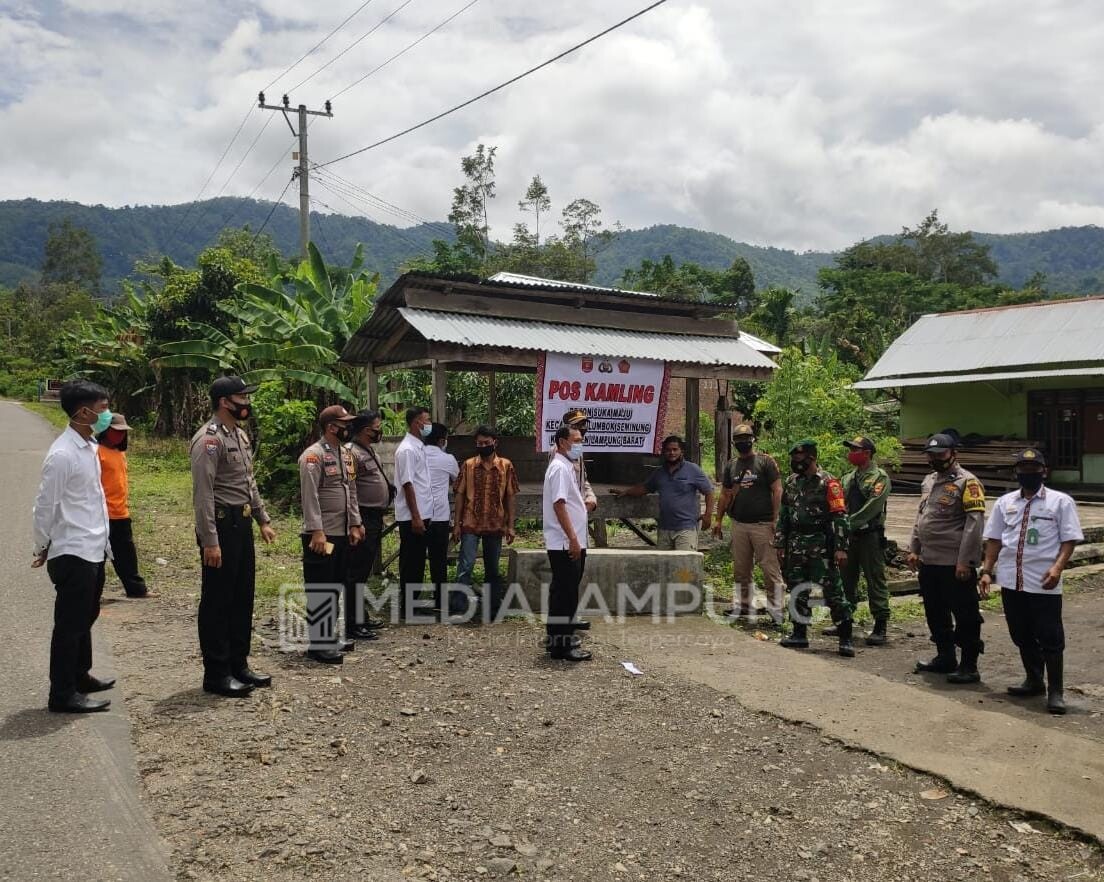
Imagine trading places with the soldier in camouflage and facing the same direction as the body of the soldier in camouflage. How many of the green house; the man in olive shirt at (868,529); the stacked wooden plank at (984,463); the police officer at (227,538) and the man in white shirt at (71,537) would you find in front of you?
2

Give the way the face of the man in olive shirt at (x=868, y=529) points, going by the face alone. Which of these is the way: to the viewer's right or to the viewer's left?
to the viewer's left

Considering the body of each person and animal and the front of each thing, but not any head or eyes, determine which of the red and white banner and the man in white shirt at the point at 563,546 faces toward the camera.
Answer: the red and white banner

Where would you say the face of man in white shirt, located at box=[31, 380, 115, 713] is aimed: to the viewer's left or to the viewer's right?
to the viewer's right

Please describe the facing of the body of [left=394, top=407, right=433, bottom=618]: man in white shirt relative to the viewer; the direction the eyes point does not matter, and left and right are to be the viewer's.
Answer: facing to the right of the viewer

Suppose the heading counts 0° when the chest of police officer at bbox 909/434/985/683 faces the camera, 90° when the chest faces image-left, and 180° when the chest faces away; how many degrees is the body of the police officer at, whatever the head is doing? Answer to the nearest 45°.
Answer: approximately 45°

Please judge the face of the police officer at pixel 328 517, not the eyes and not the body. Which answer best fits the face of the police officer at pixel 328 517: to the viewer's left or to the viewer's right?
to the viewer's right

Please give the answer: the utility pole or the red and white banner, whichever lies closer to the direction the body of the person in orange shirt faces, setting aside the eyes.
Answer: the red and white banner

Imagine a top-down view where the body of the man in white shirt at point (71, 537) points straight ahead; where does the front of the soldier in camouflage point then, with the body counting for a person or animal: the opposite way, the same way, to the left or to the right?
the opposite way

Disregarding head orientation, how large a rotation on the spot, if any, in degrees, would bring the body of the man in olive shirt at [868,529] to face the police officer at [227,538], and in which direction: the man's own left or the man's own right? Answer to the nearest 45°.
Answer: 0° — they already face them

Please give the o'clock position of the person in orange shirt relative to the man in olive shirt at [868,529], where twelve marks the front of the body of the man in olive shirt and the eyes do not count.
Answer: The person in orange shirt is roughly at 1 o'clock from the man in olive shirt.

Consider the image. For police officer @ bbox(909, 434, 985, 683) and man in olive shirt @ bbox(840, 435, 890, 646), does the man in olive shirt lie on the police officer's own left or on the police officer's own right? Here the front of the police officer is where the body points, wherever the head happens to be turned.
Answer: on the police officer's own right

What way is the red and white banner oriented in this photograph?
toward the camera

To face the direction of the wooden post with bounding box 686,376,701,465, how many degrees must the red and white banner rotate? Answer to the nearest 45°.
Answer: approximately 135° to its left

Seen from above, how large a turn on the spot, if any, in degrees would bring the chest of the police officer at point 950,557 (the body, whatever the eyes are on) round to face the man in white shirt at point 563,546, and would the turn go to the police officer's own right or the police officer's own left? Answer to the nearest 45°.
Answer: approximately 45° to the police officer's own right

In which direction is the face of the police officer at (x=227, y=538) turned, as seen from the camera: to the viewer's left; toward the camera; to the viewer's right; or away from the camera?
to the viewer's right

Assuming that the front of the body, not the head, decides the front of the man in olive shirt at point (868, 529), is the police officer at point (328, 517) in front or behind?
in front

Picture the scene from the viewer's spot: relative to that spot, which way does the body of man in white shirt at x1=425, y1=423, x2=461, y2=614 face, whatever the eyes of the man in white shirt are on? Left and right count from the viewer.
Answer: facing to the right of the viewer

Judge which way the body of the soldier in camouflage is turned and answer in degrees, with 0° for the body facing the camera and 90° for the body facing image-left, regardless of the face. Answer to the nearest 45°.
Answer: approximately 45°
